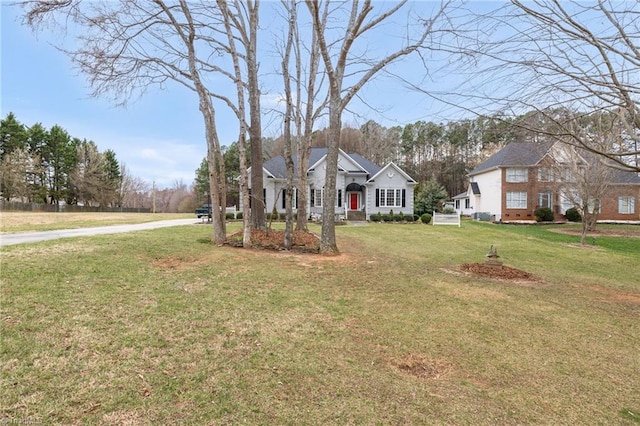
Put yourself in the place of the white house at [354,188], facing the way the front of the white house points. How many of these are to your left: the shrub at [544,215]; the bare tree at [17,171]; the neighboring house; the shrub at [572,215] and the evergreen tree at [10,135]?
3

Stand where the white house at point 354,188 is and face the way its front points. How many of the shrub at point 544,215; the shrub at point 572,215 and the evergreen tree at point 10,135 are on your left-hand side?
2

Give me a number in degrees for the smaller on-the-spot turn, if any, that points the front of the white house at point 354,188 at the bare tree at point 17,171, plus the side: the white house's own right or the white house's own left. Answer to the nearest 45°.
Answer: approximately 90° to the white house's own right

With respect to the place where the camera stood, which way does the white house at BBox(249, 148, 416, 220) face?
facing the viewer

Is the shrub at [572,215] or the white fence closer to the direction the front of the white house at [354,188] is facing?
the white fence

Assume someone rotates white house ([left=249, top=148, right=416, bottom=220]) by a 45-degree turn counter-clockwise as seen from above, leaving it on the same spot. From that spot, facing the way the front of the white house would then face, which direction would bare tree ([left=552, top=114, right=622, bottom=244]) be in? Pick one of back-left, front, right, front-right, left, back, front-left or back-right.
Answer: front

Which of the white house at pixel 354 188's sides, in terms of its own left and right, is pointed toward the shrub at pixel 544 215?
left

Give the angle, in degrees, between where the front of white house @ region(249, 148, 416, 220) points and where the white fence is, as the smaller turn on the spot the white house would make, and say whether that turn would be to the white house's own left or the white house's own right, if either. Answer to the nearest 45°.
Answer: approximately 45° to the white house's own left

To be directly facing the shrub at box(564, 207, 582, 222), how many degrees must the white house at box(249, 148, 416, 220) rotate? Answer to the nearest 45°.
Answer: approximately 90° to its left

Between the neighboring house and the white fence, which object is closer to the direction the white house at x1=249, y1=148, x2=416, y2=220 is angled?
the white fence
